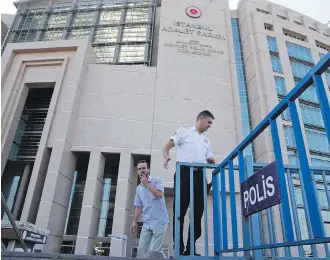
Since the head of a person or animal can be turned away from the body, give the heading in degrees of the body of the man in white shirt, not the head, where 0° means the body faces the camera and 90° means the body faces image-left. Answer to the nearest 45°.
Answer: approximately 315°

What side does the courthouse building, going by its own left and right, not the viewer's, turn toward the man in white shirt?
front

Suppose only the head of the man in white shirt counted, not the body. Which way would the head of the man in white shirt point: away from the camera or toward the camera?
toward the camera

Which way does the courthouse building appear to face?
toward the camera

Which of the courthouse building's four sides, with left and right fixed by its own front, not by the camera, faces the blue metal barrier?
front

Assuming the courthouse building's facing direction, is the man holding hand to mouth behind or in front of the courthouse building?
in front

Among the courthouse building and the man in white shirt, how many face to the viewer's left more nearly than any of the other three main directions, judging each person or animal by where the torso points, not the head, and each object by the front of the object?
0
